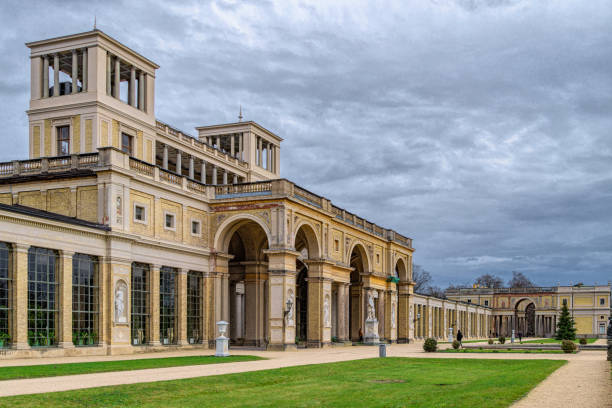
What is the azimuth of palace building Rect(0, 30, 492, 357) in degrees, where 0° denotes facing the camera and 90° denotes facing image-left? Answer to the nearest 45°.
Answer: approximately 315°
